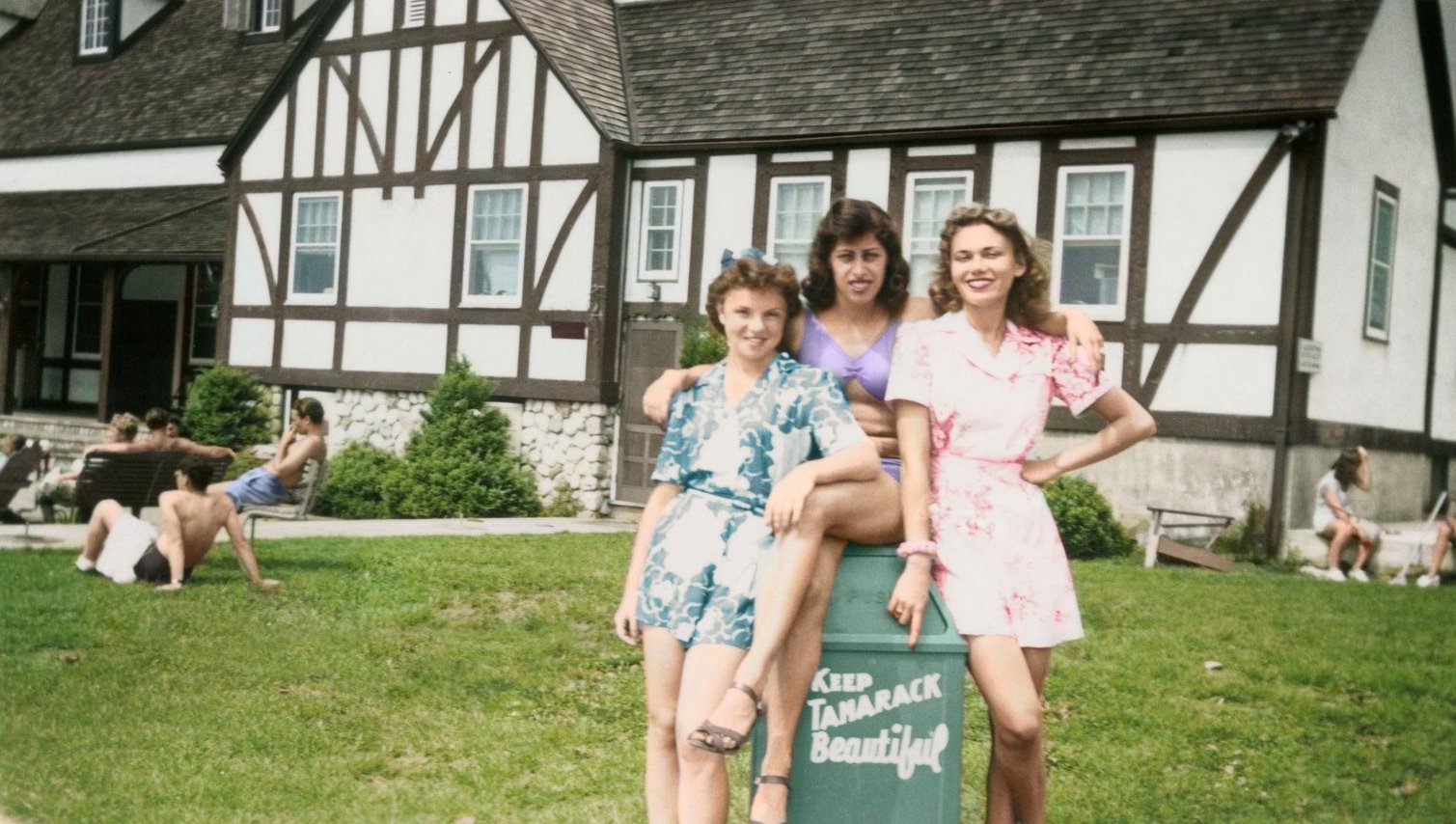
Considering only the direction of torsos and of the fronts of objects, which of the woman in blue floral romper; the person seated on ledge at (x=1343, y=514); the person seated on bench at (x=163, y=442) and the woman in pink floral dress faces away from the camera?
the person seated on bench at (x=163, y=442)

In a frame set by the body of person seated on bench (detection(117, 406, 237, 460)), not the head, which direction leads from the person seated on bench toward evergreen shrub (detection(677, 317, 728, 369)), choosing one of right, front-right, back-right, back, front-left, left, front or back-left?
right

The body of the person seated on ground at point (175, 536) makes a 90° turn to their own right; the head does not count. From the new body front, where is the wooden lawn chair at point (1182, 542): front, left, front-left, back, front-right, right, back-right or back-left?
front-right

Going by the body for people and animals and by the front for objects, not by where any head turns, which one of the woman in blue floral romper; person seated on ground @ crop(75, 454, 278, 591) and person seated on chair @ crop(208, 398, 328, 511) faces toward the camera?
the woman in blue floral romper

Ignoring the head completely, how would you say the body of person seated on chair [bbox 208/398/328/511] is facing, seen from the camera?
to the viewer's left

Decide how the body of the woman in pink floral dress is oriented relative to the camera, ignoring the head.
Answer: toward the camera

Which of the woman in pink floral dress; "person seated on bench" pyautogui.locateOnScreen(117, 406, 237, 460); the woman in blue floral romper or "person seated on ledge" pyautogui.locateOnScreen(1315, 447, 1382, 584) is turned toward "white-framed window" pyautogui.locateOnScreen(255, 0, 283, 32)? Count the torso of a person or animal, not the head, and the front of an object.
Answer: "person seated on bench" pyautogui.locateOnScreen(117, 406, 237, 460)

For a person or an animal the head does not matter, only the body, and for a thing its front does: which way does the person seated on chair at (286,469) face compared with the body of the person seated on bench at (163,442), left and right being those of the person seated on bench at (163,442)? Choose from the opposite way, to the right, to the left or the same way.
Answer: to the left

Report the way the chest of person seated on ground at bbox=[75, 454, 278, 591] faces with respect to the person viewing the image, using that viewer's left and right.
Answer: facing away from the viewer and to the left of the viewer

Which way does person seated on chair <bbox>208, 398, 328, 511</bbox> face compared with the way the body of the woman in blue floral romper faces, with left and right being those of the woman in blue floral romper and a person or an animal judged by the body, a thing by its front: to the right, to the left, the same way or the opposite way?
to the right

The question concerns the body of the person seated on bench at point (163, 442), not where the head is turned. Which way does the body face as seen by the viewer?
away from the camera

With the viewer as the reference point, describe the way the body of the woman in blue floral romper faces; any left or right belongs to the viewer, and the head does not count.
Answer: facing the viewer
